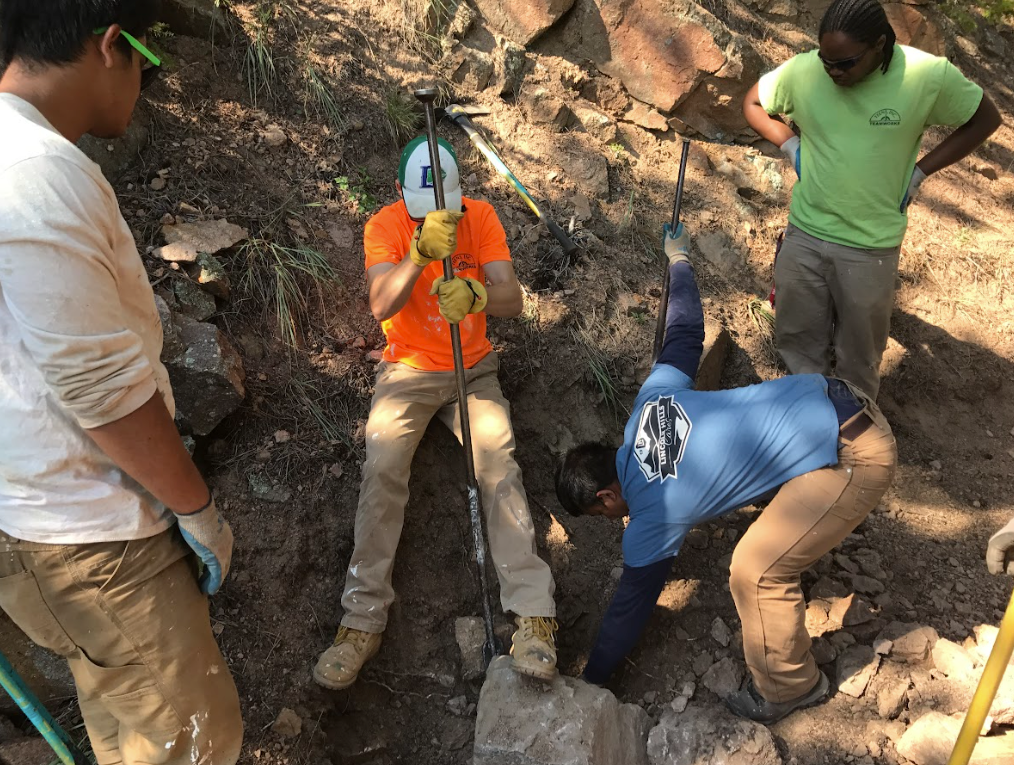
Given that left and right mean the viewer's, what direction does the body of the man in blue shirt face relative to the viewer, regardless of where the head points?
facing to the left of the viewer

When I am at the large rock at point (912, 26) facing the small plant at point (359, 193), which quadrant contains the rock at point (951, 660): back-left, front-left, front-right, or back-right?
front-left

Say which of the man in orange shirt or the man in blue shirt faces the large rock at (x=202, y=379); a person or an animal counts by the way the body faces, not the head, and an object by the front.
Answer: the man in blue shirt

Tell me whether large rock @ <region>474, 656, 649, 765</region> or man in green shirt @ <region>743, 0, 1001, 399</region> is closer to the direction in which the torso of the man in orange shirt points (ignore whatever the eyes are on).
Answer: the large rock

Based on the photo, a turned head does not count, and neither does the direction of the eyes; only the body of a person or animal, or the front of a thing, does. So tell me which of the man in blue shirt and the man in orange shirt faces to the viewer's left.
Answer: the man in blue shirt

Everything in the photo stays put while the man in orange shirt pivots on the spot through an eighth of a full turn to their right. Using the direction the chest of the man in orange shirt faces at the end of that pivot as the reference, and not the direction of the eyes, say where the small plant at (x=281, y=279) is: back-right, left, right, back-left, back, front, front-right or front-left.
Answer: right

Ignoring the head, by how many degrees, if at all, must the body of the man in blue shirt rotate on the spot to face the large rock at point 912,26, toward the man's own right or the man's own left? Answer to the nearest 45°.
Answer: approximately 90° to the man's own right

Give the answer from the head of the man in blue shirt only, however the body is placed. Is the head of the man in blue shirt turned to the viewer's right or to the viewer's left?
to the viewer's left

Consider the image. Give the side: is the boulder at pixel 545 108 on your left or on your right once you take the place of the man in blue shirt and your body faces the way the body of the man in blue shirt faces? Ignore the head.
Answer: on your right

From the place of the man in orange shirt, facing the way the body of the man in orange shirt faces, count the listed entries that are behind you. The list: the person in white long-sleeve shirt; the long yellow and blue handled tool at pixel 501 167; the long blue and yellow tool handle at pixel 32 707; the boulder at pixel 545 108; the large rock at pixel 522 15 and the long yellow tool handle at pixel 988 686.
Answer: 3

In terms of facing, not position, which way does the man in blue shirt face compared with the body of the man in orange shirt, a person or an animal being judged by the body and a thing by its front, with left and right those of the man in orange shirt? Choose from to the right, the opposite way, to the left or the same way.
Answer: to the right

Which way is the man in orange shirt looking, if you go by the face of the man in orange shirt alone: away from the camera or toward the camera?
toward the camera

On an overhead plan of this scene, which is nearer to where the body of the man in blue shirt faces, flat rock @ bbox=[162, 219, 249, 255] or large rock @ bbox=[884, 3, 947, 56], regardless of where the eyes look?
the flat rock

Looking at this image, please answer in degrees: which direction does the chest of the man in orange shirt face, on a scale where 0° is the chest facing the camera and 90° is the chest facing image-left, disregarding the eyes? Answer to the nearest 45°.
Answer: approximately 0°

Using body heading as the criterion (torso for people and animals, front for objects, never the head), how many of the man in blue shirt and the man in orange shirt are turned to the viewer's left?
1

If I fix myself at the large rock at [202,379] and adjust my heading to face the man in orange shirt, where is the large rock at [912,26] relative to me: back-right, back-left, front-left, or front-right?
front-left

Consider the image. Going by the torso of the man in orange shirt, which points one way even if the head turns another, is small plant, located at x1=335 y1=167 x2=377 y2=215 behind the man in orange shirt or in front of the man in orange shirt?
behind
